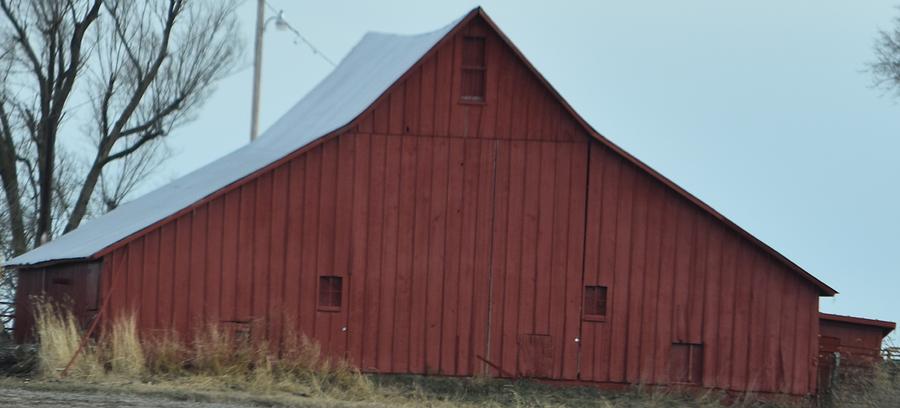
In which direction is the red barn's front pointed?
toward the camera

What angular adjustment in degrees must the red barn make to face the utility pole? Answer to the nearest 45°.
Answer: approximately 180°

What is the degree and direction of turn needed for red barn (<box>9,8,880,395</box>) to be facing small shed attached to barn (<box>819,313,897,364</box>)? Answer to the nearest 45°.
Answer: approximately 135° to its left
